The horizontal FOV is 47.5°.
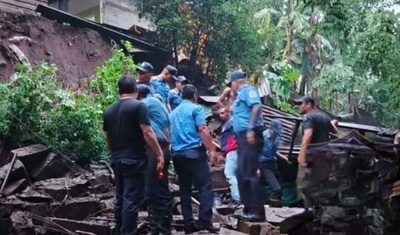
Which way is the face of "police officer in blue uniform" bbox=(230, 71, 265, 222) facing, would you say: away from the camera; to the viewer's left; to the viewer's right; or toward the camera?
to the viewer's left

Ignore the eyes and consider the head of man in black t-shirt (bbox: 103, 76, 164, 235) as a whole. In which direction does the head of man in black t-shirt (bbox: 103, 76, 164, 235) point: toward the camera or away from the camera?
away from the camera

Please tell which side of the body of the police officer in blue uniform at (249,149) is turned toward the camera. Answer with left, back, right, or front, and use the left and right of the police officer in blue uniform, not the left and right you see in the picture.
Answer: left

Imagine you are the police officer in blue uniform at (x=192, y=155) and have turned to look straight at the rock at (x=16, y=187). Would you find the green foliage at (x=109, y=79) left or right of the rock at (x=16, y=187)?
right

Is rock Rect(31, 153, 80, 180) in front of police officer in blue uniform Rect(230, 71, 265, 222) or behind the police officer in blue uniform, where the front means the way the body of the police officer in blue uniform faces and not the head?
in front

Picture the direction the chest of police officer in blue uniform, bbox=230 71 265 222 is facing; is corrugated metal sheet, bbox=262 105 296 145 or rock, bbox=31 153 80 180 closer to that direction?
the rock

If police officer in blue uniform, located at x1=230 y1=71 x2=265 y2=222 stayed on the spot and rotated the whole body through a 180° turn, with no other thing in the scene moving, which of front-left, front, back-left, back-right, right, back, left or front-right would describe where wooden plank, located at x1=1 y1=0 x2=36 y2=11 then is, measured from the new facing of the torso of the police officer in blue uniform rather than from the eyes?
back-left

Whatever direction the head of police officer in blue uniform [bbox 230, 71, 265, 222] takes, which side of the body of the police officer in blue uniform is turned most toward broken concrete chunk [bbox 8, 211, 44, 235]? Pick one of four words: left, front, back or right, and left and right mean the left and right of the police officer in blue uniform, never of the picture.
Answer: front

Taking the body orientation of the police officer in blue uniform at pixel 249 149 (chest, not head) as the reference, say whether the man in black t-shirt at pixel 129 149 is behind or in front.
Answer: in front

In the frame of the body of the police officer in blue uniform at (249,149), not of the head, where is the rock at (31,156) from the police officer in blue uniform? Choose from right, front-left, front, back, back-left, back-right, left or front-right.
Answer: front-right

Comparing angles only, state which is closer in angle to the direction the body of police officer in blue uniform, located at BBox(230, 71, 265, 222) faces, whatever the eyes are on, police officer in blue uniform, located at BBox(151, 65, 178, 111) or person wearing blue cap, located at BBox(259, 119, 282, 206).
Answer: the police officer in blue uniform

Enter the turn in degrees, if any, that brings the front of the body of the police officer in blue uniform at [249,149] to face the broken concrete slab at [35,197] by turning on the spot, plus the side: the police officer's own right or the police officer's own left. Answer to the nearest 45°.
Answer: approximately 45° to the police officer's own right

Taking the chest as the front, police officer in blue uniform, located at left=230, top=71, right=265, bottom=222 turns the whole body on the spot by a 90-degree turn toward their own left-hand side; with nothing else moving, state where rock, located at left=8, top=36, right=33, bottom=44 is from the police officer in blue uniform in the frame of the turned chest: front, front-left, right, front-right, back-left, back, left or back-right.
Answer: back-right

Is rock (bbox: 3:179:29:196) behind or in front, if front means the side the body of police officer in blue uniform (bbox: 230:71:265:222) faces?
in front
